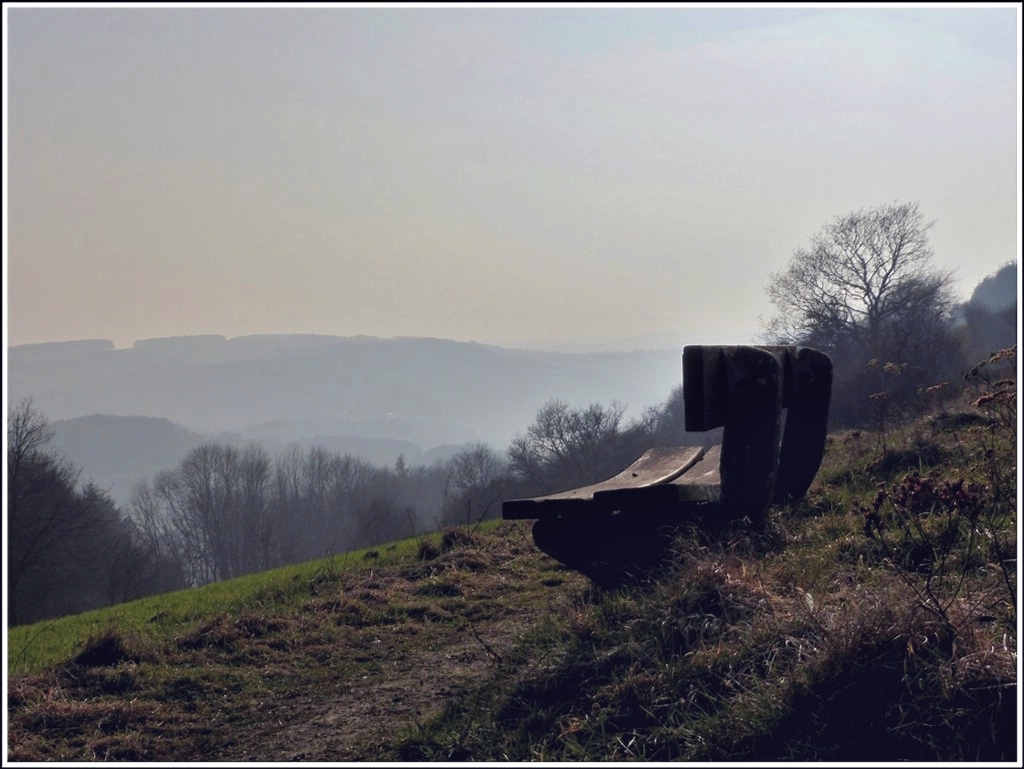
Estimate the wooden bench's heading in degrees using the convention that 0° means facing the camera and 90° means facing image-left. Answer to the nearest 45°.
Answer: approximately 90°

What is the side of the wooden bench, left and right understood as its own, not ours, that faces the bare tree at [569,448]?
right
